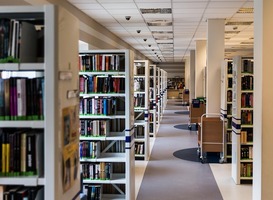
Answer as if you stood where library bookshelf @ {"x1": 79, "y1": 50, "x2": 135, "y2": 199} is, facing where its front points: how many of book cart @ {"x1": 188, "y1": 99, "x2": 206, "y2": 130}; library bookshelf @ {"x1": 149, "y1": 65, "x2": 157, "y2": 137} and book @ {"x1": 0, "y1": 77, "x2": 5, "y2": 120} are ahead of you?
1

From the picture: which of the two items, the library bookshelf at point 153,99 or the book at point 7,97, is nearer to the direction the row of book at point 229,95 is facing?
the book

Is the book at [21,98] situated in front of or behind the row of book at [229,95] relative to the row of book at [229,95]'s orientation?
in front

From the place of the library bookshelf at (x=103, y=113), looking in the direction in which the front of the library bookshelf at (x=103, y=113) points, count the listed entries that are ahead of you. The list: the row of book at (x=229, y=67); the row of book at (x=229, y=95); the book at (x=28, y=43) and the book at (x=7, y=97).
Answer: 2
